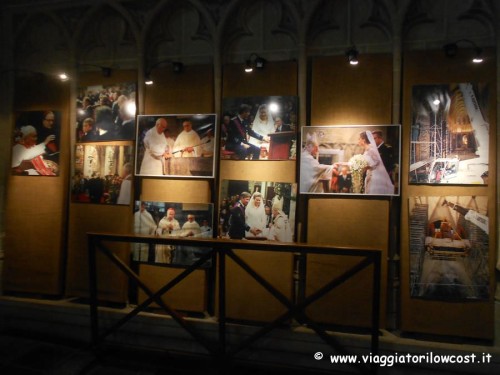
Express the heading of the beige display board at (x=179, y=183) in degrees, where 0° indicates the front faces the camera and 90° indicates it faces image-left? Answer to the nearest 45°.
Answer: approximately 0°

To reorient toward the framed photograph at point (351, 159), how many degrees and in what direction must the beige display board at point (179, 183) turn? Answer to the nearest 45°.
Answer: approximately 45° to its left

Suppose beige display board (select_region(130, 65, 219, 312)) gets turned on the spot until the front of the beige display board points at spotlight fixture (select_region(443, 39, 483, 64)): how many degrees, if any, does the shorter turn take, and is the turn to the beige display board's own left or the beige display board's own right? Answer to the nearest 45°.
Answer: approximately 45° to the beige display board's own left

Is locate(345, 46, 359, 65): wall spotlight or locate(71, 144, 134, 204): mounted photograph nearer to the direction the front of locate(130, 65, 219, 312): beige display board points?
the wall spotlight

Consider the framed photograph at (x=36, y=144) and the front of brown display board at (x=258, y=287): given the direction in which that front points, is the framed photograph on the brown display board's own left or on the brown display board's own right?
on the brown display board's own right

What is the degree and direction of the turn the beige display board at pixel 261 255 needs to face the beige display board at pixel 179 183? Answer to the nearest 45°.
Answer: approximately 90° to its right
